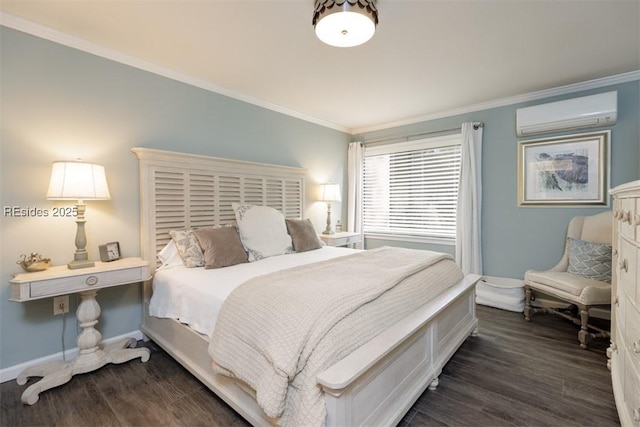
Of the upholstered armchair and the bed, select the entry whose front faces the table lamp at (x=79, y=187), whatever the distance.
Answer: the upholstered armchair

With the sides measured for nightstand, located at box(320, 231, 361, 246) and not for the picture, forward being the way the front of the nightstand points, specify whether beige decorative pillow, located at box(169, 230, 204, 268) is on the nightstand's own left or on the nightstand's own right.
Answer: on the nightstand's own right

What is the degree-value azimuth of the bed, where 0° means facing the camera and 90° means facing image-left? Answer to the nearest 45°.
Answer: approximately 315°

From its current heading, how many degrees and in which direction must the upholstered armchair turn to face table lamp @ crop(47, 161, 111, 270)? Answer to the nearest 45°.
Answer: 0° — it already faces it

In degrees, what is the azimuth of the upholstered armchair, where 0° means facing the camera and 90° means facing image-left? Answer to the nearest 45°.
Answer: approximately 45°

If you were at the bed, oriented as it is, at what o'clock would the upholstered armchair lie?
The upholstered armchair is roughly at 10 o'clock from the bed.

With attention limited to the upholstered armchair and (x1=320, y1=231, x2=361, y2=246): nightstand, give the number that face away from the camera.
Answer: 0

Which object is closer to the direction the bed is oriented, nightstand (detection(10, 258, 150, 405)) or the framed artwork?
the framed artwork

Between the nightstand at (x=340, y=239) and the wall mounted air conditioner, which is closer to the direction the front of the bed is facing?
the wall mounted air conditioner

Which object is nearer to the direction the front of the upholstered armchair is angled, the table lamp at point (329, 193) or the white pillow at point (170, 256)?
the white pillow

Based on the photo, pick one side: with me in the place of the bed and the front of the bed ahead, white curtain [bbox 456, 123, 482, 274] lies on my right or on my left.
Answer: on my left

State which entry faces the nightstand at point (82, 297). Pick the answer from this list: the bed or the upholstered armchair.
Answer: the upholstered armchair

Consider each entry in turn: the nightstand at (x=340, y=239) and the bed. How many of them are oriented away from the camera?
0

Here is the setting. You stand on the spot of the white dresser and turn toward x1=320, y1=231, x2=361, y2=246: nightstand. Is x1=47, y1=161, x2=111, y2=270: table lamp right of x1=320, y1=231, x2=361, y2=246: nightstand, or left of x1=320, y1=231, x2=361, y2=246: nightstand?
left

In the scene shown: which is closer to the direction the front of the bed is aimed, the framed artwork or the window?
the framed artwork
